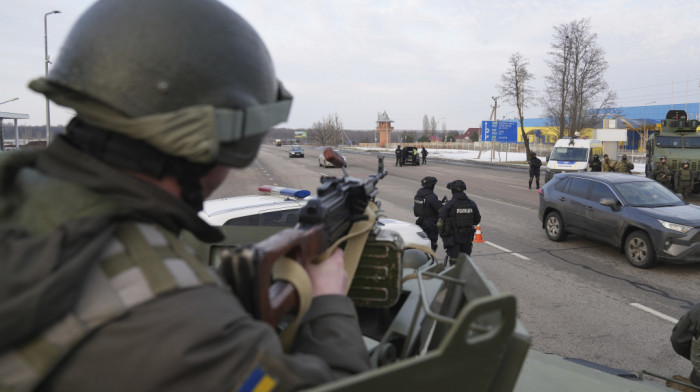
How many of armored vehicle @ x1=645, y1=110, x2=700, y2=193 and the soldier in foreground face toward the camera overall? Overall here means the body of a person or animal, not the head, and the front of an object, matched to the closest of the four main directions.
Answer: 1

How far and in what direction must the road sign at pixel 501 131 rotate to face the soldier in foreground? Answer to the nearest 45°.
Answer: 0° — it already faces them

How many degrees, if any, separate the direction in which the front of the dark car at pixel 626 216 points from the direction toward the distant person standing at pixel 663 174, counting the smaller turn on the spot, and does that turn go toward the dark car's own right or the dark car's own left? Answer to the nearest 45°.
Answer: approximately 135° to the dark car's own left

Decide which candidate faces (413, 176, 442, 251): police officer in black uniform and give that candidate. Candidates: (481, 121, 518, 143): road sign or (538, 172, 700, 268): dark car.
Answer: the road sign

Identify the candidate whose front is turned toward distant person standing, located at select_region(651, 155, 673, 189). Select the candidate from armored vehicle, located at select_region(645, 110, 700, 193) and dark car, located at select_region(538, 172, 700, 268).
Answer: the armored vehicle

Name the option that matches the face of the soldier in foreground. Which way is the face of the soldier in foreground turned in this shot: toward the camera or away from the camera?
away from the camera

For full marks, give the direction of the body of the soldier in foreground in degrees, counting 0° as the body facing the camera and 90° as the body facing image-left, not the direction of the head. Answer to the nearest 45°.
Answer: approximately 225°

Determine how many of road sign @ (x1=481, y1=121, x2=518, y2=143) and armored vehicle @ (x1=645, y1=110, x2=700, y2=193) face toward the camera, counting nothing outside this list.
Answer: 2

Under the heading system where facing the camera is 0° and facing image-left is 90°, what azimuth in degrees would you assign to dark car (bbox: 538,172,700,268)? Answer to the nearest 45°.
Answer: approximately 315°

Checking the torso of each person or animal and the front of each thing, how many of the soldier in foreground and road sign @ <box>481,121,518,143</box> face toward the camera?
1

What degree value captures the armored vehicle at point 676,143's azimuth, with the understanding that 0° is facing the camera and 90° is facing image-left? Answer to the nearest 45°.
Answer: approximately 0°
